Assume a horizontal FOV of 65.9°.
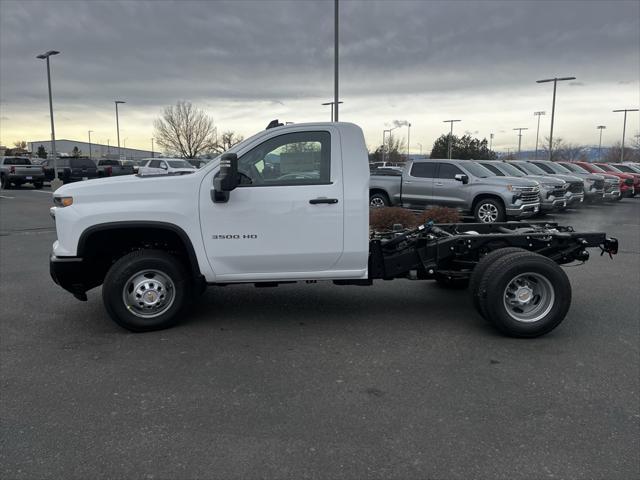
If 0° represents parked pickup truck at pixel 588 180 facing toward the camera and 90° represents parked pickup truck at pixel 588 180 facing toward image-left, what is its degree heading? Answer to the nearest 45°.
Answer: approximately 315°

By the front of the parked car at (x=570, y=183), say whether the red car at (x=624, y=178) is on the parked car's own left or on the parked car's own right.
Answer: on the parked car's own left

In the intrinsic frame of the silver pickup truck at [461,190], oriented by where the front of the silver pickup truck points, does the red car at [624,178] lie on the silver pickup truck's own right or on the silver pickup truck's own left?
on the silver pickup truck's own left

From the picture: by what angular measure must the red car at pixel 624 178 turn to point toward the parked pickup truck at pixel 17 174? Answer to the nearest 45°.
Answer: approximately 135° to its right

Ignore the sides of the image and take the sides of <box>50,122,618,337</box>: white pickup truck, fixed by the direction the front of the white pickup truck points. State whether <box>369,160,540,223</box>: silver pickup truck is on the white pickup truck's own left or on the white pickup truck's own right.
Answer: on the white pickup truck's own right

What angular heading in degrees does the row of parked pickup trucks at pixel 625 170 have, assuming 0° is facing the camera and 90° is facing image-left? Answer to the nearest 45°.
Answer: approximately 315°

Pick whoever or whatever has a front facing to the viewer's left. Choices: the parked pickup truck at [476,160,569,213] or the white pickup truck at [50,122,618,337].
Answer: the white pickup truck

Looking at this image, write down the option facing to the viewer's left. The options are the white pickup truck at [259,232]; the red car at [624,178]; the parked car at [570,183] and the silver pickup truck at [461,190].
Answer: the white pickup truck

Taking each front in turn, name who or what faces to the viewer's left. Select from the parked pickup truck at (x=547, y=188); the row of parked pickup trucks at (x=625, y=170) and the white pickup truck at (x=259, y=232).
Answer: the white pickup truck

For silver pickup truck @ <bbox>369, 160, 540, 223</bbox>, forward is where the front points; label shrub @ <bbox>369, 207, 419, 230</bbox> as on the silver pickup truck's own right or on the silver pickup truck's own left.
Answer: on the silver pickup truck's own right

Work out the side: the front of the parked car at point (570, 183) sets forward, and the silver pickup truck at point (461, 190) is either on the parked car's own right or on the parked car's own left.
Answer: on the parked car's own right

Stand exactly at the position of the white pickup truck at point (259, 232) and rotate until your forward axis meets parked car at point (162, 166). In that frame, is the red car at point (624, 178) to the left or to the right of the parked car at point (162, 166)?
right
